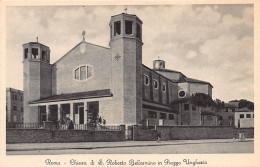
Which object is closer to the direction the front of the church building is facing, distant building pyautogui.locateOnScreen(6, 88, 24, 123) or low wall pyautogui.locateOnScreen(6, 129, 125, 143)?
the low wall

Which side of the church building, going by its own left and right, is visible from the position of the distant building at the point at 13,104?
right

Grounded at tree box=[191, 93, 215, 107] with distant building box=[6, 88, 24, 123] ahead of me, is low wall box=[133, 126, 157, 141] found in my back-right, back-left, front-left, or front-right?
front-left

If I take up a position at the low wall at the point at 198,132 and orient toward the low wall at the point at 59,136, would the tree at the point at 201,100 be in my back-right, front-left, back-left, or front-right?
back-right

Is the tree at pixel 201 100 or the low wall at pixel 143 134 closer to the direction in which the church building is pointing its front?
the low wall

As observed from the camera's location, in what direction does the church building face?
facing the viewer and to the left of the viewer
